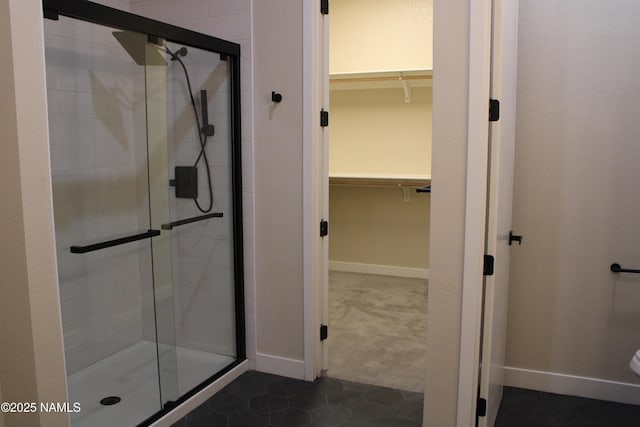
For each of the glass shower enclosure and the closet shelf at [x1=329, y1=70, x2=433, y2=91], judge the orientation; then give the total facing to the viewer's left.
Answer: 0

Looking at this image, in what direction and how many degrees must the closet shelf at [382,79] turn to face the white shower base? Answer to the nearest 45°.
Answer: approximately 45° to its right

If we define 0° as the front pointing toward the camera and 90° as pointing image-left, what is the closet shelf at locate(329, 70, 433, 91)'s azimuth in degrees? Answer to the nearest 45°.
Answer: approximately 0°

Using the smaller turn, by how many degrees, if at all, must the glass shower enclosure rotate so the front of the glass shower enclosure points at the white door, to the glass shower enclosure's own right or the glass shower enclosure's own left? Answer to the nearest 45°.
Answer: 0° — it already faces it

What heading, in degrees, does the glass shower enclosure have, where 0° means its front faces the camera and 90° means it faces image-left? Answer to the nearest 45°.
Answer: approximately 315°

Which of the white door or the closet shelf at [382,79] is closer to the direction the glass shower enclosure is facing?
the white door

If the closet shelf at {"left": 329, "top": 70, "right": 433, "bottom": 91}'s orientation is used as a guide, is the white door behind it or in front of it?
in front

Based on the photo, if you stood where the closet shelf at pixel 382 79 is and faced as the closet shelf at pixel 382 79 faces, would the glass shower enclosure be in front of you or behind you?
in front
